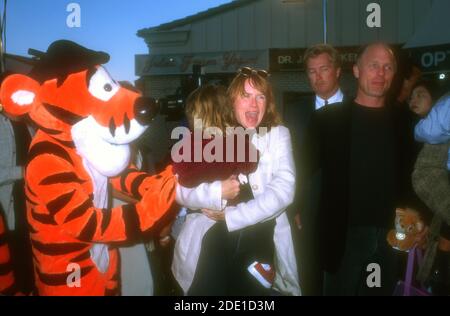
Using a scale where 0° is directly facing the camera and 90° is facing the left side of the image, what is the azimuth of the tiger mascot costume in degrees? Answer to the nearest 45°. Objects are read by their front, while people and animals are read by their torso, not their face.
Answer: approximately 270°

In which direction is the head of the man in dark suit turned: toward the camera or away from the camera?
toward the camera

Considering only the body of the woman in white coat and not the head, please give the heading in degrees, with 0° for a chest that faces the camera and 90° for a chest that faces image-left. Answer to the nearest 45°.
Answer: approximately 45°

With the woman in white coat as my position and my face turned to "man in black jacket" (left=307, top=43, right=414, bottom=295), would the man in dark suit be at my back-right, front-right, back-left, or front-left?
front-left

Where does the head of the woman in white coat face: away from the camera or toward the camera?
toward the camera

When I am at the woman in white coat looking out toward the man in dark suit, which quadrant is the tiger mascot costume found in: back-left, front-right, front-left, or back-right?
back-left

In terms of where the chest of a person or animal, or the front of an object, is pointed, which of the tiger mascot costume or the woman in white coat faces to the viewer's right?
the tiger mascot costume
